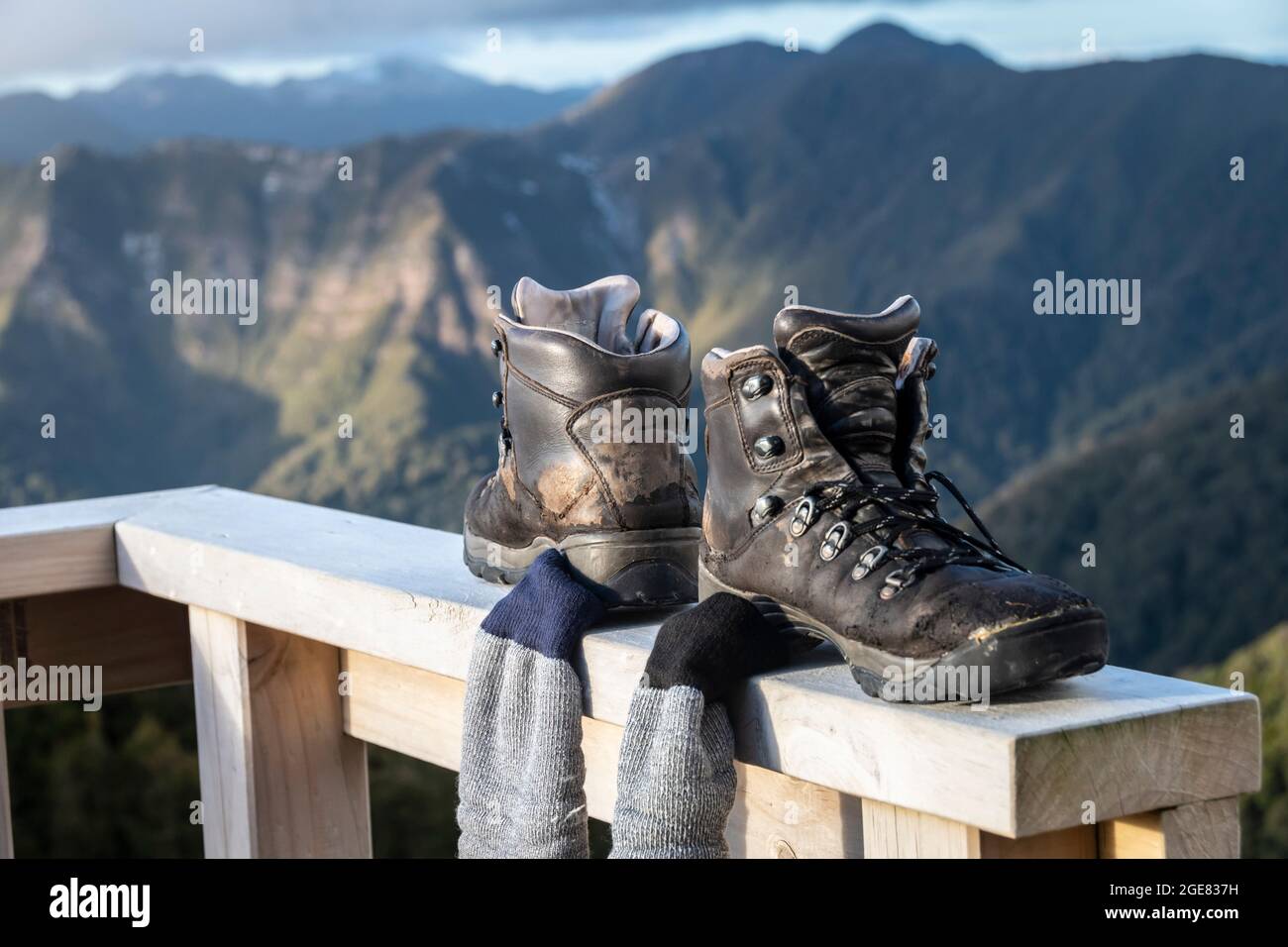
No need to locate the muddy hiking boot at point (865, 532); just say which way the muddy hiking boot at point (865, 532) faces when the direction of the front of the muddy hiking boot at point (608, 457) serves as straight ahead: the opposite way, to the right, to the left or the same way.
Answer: the opposite way

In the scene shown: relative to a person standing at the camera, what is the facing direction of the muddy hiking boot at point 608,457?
facing away from the viewer and to the left of the viewer
